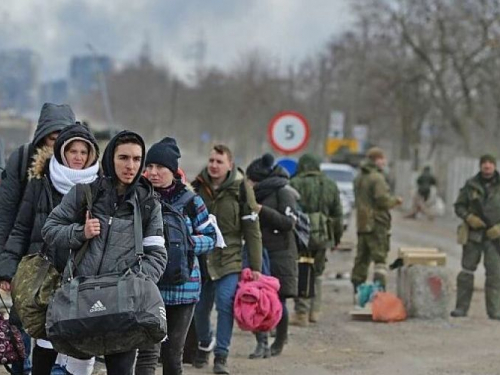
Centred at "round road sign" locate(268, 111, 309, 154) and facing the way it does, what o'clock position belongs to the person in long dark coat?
The person in long dark coat is roughly at 12 o'clock from the round road sign.

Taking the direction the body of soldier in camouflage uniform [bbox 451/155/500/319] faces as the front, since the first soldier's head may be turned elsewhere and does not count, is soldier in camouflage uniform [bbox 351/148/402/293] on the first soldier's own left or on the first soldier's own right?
on the first soldier's own right

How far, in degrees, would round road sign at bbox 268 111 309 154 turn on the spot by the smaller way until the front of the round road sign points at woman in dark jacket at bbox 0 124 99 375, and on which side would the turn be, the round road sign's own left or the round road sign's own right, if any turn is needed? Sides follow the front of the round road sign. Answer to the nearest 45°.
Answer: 0° — it already faces them

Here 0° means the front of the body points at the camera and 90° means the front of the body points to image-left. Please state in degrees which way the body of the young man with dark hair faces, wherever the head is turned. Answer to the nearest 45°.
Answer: approximately 0°

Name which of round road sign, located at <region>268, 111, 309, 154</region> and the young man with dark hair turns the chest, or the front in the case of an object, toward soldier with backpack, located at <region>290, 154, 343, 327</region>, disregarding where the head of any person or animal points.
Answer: the round road sign

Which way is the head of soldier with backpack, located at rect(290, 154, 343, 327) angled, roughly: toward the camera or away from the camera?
away from the camera

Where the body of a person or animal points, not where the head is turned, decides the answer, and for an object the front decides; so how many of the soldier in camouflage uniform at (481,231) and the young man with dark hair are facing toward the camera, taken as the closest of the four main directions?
2

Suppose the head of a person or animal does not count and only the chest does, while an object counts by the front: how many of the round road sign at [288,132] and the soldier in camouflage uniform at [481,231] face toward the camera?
2

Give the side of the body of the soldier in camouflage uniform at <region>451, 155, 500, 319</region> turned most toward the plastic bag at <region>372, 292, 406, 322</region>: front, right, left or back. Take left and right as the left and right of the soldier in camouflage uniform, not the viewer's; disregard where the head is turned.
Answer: right
